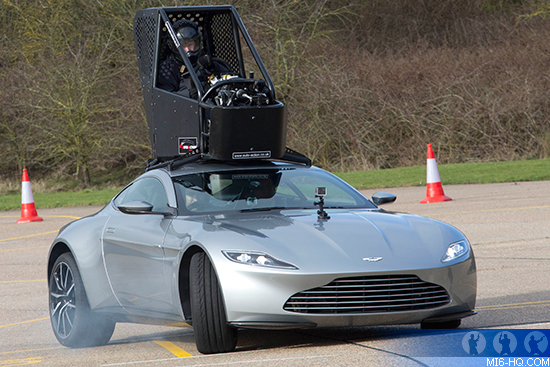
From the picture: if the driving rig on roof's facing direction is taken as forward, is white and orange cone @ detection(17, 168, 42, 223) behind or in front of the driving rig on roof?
behind

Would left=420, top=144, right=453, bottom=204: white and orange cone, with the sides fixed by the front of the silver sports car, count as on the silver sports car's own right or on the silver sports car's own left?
on the silver sports car's own left

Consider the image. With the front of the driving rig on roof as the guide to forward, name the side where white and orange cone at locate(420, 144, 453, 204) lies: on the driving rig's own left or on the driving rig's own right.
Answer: on the driving rig's own left

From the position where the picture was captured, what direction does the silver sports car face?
facing the viewer and to the right of the viewer

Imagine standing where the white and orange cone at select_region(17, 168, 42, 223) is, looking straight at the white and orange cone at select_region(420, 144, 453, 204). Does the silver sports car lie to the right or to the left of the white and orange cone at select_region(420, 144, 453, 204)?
right

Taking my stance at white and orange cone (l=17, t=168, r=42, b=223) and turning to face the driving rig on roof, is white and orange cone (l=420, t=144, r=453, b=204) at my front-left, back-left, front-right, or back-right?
front-left

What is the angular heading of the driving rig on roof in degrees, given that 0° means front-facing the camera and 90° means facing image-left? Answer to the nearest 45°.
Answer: approximately 315°

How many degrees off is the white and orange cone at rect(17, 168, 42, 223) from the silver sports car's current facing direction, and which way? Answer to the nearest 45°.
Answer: approximately 180°
